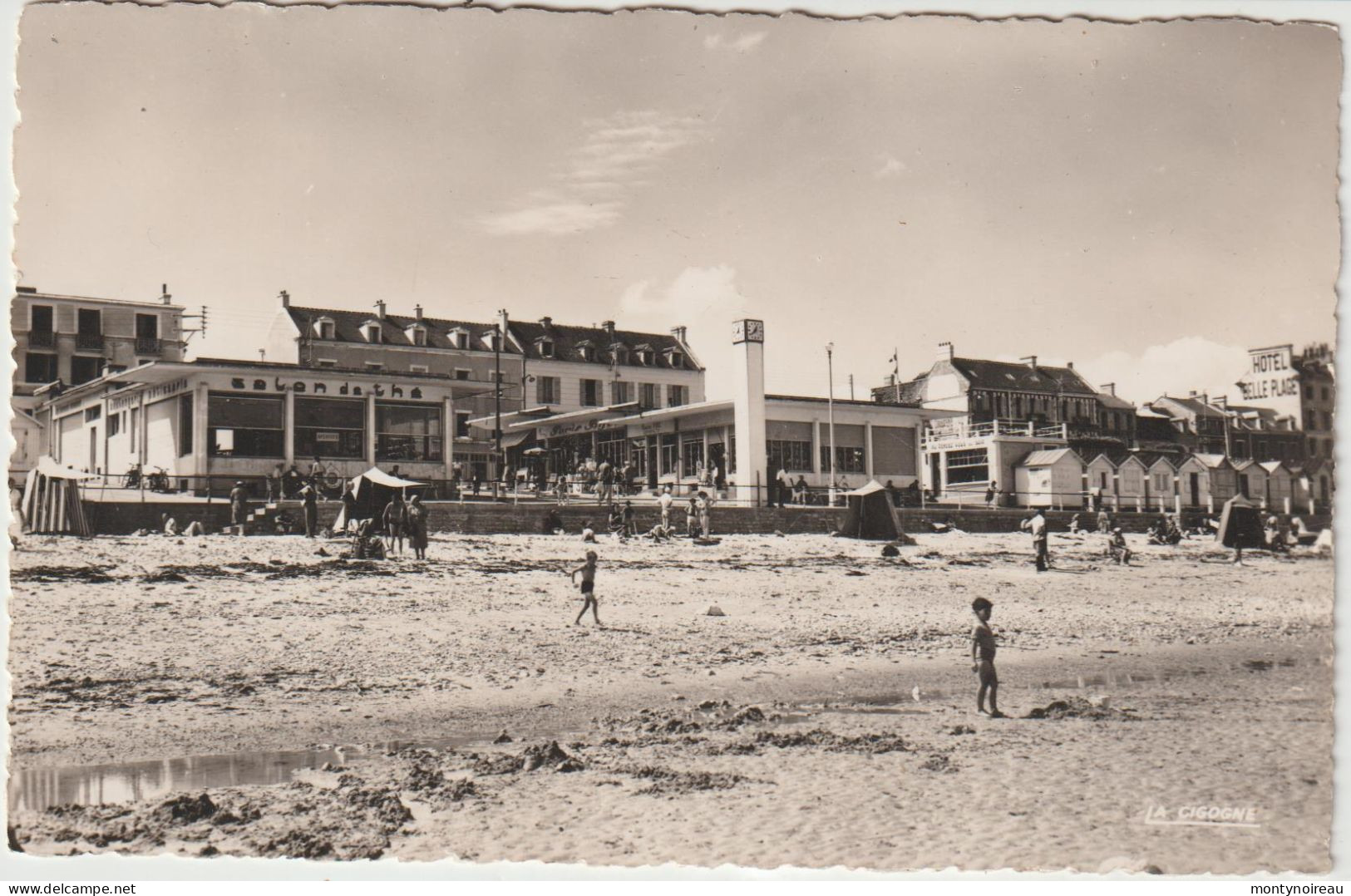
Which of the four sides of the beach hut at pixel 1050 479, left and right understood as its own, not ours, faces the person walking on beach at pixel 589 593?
front

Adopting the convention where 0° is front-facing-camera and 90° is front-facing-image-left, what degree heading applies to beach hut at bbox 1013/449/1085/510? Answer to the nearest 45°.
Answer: approximately 45°

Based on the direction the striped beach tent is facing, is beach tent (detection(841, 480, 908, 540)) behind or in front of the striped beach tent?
in front

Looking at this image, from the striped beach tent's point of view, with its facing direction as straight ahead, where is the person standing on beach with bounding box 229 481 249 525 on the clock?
The person standing on beach is roughly at 10 o'clock from the striped beach tent.

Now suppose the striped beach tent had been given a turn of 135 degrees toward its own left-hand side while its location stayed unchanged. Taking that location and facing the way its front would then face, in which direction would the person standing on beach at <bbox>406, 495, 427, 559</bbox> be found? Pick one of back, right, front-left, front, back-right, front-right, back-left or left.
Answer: right

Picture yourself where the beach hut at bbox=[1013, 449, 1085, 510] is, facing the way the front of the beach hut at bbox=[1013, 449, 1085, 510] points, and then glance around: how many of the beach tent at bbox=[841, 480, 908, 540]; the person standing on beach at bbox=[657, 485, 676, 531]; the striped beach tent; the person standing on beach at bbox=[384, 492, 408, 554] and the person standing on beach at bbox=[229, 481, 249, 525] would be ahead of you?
5
